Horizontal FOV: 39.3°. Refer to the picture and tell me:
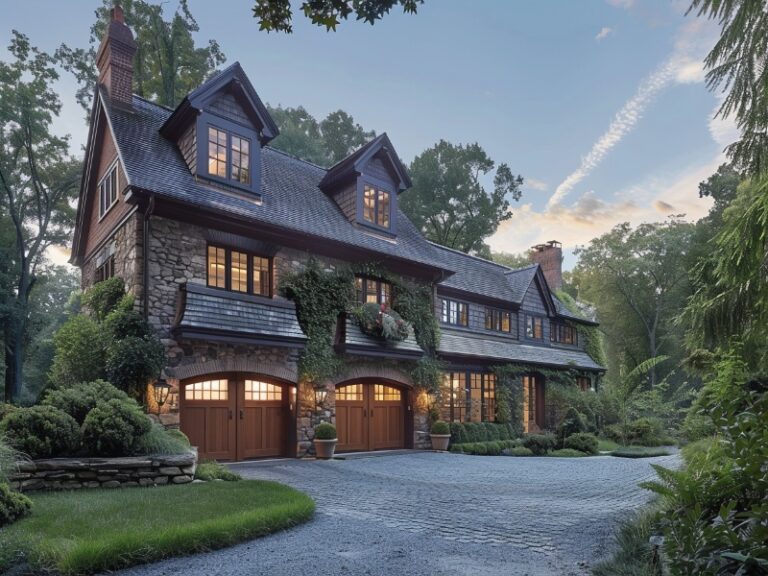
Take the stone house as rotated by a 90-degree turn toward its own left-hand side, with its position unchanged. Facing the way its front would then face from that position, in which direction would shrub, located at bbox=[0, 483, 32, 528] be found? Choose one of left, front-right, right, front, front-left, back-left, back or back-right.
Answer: back-right

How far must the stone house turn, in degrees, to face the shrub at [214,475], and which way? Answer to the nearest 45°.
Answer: approximately 45° to its right

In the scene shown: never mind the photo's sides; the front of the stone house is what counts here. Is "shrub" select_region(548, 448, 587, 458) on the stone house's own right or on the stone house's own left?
on the stone house's own left

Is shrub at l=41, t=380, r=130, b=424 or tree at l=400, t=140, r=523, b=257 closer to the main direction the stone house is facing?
the shrub

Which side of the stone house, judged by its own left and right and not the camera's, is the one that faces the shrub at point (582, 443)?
left

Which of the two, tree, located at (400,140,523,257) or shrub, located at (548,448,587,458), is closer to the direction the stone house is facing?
the shrub

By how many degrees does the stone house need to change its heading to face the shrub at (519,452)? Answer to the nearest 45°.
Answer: approximately 90° to its left

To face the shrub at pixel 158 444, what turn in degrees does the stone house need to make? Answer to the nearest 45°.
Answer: approximately 45° to its right
